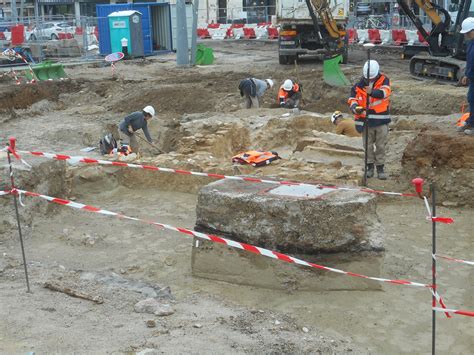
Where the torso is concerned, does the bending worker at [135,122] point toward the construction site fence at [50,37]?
no

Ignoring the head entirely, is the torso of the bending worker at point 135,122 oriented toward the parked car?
no

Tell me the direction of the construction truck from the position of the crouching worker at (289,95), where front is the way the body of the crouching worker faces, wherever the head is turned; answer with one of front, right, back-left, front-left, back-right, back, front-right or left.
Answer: back

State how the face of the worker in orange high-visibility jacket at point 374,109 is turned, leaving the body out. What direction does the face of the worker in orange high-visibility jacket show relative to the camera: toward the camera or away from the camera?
toward the camera

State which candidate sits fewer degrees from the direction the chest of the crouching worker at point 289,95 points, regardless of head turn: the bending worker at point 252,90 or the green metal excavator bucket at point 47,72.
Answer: the bending worker

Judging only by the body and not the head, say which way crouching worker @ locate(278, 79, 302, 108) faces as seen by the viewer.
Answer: toward the camera

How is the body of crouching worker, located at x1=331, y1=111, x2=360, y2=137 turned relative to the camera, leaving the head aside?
to the viewer's left

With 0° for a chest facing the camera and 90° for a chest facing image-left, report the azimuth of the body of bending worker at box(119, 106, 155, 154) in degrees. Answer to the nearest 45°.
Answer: approximately 270°

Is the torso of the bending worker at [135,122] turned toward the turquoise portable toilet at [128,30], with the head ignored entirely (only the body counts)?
no

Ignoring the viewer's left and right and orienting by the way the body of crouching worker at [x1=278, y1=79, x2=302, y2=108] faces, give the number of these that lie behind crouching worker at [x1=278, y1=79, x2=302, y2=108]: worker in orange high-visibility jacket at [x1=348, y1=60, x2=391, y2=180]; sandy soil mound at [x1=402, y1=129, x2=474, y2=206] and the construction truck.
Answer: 1
